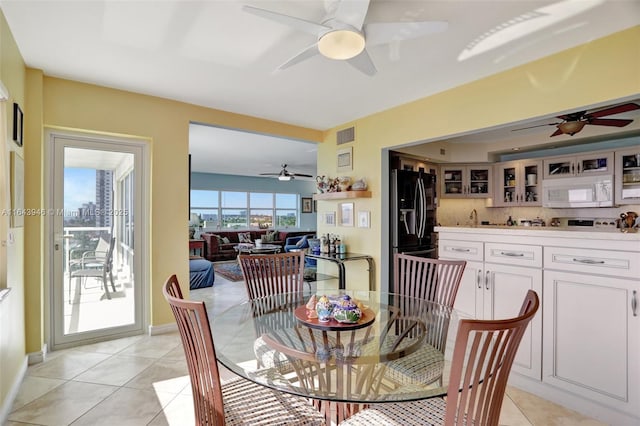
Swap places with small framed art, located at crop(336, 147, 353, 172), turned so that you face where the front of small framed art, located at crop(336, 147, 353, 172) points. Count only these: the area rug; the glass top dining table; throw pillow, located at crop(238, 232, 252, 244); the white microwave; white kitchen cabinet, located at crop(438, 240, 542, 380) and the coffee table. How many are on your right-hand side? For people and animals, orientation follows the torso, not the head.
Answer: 3

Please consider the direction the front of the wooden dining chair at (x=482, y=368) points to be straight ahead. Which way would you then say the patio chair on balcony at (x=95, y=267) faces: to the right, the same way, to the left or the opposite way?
to the left

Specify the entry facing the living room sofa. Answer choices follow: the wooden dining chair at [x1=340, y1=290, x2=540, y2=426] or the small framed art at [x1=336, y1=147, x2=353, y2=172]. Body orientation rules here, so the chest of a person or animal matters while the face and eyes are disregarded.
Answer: the wooden dining chair

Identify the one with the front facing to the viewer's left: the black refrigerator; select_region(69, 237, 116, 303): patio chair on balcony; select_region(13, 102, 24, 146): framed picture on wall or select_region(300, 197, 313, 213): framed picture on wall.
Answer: the patio chair on balcony

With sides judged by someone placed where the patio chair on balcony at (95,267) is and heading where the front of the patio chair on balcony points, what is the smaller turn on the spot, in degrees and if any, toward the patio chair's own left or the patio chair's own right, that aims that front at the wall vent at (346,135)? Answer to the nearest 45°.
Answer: approximately 180°

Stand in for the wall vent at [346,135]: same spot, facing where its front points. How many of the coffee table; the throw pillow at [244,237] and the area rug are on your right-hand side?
3

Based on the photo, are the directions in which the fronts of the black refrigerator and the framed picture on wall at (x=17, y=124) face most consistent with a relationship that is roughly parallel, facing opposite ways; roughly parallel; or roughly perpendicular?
roughly perpendicular

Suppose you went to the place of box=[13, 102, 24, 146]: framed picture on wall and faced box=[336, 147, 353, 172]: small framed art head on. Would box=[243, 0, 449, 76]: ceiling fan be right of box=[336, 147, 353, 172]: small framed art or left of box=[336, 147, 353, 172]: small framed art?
right

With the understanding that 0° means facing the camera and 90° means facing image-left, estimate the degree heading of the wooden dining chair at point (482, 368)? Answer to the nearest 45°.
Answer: approximately 135°

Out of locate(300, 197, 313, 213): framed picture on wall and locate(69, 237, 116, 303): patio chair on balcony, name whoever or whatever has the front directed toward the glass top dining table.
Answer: the framed picture on wall

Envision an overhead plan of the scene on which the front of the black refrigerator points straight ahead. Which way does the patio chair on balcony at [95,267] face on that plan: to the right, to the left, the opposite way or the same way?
to the right

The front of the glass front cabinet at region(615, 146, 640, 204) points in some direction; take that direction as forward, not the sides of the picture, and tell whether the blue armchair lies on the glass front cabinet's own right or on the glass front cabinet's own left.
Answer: on the glass front cabinet's own right

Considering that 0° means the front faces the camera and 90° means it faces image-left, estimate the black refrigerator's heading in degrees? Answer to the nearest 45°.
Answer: approximately 315°

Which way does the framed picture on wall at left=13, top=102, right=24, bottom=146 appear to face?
to the viewer's right
